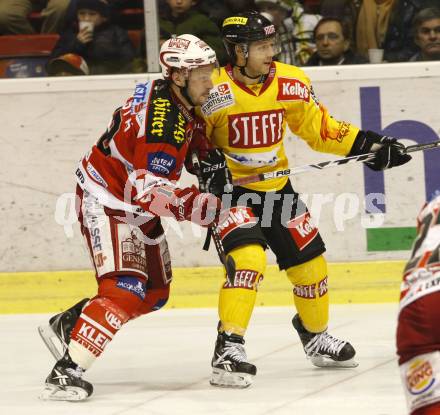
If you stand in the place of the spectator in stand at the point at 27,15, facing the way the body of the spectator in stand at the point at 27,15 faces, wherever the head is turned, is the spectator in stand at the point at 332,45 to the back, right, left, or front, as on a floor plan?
left

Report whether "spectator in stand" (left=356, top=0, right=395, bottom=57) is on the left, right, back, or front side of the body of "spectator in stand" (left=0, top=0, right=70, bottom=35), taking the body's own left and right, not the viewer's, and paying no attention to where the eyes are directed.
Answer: left

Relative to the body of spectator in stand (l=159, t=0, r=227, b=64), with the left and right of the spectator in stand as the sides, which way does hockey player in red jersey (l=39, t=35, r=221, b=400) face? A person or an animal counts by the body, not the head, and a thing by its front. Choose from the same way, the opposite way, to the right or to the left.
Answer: to the left

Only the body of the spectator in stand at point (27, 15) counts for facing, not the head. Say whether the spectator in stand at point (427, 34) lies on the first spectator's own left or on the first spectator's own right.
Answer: on the first spectator's own left

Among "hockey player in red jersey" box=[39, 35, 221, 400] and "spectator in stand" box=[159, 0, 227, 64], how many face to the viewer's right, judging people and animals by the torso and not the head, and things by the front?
1

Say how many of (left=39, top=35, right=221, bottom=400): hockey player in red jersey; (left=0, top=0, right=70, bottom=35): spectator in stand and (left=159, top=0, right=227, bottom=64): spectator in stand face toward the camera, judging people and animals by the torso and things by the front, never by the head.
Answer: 2

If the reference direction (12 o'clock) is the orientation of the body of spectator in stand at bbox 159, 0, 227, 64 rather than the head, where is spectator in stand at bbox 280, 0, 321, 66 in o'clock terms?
spectator in stand at bbox 280, 0, 321, 66 is roughly at 9 o'clock from spectator in stand at bbox 159, 0, 227, 64.

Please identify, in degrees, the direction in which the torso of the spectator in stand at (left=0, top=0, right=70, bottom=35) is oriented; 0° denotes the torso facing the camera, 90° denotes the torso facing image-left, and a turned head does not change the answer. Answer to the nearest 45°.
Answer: approximately 0°

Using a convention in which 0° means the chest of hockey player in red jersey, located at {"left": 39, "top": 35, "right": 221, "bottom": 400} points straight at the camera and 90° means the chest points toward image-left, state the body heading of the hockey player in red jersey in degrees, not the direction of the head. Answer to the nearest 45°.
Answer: approximately 270°

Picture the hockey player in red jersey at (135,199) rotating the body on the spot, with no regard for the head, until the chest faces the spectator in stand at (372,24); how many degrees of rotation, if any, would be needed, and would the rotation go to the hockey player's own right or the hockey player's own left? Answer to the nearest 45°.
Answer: approximately 45° to the hockey player's own left

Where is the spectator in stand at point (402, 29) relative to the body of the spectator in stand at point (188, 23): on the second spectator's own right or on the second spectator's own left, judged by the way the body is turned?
on the second spectator's own left
